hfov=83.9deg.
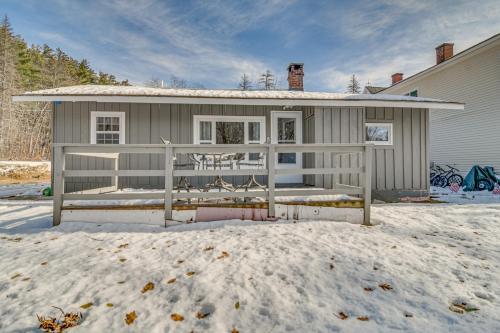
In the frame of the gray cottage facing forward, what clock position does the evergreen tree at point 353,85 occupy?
The evergreen tree is roughly at 7 o'clock from the gray cottage.

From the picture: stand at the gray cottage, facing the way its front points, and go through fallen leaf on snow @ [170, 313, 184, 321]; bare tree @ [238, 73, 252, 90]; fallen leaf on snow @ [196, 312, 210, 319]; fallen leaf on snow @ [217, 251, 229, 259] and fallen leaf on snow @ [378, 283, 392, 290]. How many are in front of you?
4

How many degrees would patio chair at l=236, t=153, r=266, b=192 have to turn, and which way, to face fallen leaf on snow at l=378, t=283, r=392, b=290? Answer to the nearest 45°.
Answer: approximately 90° to its left

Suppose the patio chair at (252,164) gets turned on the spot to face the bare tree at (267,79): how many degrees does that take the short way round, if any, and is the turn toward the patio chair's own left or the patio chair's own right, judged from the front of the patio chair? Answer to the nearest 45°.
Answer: approximately 90° to the patio chair's own right

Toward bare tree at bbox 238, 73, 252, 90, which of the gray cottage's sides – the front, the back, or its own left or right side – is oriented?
back

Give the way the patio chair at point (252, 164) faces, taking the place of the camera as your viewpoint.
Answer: facing to the left of the viewer

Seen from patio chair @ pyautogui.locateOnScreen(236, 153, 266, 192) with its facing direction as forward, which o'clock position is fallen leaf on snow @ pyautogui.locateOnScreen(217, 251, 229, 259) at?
The fallen leaf on snow is roughly at 9 o'clock from the patio chair.

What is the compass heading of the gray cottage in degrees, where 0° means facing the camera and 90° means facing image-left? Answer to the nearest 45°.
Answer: approximately 0°

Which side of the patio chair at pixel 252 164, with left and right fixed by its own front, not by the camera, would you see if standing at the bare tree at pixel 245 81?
right

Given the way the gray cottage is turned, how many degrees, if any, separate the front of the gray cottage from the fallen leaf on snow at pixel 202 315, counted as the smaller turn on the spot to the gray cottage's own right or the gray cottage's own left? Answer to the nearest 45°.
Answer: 0° — it already faces it

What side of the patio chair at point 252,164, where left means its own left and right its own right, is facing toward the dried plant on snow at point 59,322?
left

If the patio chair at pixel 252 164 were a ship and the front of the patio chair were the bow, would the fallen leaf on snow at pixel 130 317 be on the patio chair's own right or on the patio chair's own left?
on the patio chair's own left

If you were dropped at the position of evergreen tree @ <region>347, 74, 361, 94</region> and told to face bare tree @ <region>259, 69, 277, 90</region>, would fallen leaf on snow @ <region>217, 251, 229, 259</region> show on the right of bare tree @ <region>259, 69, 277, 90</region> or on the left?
left

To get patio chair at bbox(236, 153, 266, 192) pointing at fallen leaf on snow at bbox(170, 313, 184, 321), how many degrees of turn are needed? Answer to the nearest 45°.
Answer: approximately 90° to its left

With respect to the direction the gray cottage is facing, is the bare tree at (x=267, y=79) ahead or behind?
behind
